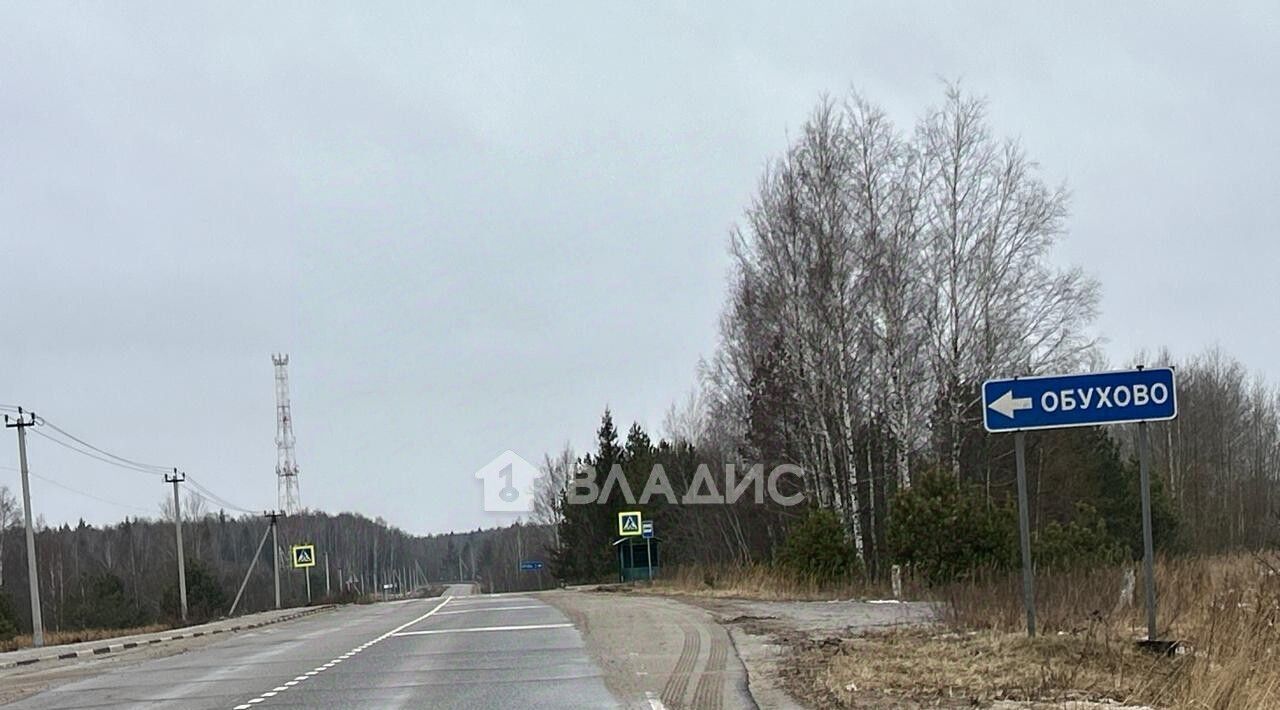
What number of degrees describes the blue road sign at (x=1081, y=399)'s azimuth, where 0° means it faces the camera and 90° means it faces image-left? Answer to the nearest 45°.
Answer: approximately 0°
